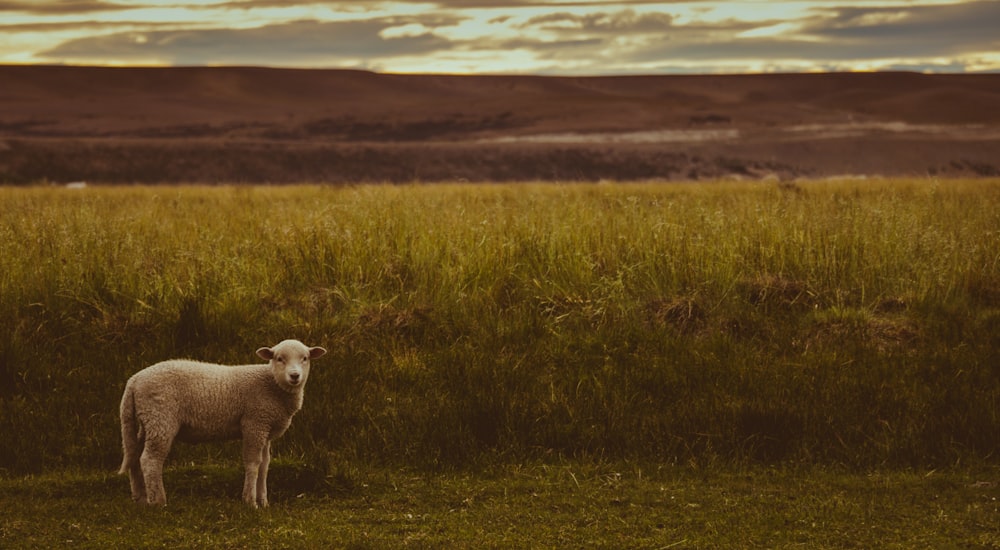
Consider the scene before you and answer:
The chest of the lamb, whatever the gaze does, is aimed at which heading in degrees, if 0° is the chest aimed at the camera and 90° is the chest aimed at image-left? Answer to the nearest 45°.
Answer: approximately 270°
